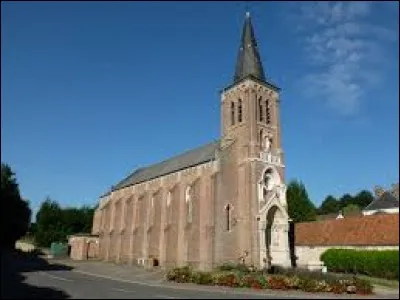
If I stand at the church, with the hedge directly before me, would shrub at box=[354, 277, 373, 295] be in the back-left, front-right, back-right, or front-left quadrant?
front-right

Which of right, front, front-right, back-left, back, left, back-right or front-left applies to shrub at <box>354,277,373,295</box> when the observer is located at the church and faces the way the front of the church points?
front-right

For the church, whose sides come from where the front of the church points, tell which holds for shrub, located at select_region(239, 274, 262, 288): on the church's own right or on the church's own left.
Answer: on the church's own right

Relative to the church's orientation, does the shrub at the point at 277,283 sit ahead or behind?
ahead

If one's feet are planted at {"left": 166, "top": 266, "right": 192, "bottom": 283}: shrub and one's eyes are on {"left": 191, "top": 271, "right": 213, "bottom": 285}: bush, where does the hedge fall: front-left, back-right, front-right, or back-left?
front-left

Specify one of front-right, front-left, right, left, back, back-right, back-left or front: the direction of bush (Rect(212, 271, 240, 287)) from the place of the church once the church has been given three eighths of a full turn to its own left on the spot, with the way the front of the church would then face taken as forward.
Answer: back

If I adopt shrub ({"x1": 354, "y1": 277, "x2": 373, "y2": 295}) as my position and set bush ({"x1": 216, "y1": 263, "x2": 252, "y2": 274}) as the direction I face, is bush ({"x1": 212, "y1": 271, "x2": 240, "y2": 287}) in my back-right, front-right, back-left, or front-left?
front-left

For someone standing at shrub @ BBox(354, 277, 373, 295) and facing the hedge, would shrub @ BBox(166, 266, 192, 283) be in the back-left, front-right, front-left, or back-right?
front-left

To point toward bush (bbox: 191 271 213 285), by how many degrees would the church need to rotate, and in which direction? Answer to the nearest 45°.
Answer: approximately 45° to its right

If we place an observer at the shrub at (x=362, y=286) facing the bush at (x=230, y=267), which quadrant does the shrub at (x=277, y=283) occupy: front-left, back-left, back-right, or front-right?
front-left

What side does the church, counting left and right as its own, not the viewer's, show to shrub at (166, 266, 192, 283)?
right

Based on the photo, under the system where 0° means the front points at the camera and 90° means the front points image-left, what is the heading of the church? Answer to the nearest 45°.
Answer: approximately 315°
